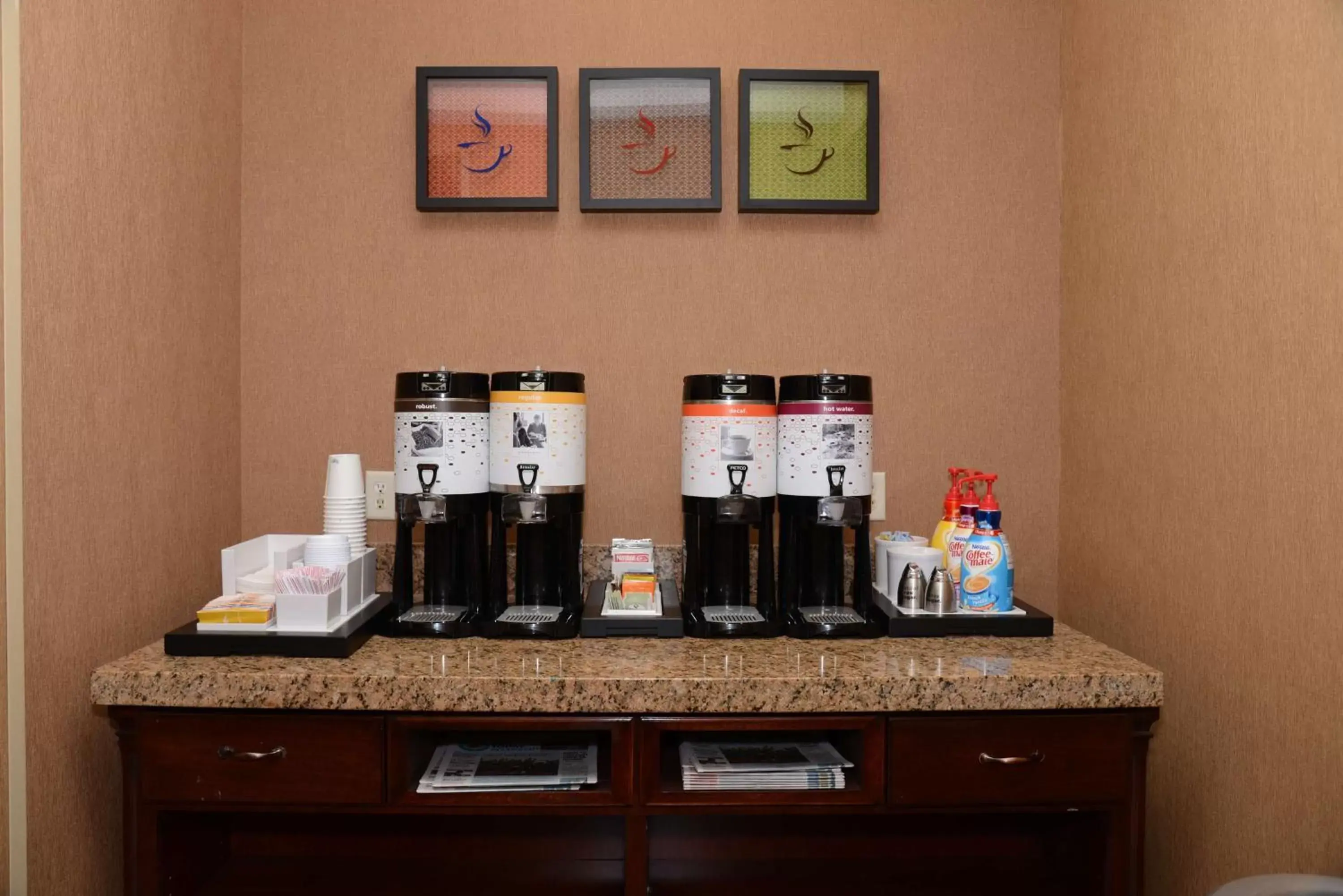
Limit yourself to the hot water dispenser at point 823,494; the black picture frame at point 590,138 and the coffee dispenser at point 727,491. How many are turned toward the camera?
3

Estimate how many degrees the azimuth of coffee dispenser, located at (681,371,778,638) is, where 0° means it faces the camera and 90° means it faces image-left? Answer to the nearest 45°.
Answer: approximately 0°

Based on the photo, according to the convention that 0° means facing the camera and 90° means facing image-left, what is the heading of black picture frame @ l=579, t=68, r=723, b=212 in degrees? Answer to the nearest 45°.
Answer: approximately 0°

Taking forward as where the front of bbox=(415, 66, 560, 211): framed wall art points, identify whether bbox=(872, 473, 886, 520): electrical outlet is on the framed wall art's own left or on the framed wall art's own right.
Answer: on the framed wall art's own left

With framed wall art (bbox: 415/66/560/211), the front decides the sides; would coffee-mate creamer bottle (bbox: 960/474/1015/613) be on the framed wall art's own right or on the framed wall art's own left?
on the framed wall art's own left

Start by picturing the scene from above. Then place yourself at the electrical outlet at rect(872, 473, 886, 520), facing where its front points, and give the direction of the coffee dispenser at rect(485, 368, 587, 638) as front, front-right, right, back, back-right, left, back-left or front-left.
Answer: front-right
